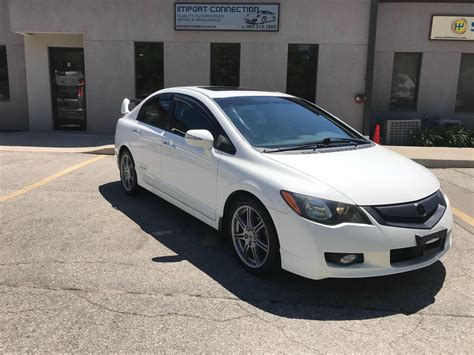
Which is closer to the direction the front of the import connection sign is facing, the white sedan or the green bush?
the white sedan

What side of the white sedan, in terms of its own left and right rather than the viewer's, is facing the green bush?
left

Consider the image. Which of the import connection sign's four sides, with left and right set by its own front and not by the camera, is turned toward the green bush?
left

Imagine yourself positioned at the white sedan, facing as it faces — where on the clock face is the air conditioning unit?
The air conditioning unit is roughly at 8 o'clock from the white sedan.

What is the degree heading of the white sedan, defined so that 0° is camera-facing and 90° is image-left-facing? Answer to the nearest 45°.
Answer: approximately 315°

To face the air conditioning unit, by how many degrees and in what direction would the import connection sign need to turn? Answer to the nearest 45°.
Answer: approximately 90° to its left

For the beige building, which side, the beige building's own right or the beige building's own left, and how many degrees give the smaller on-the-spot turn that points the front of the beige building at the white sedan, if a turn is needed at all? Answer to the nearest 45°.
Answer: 0° — it already faces it
